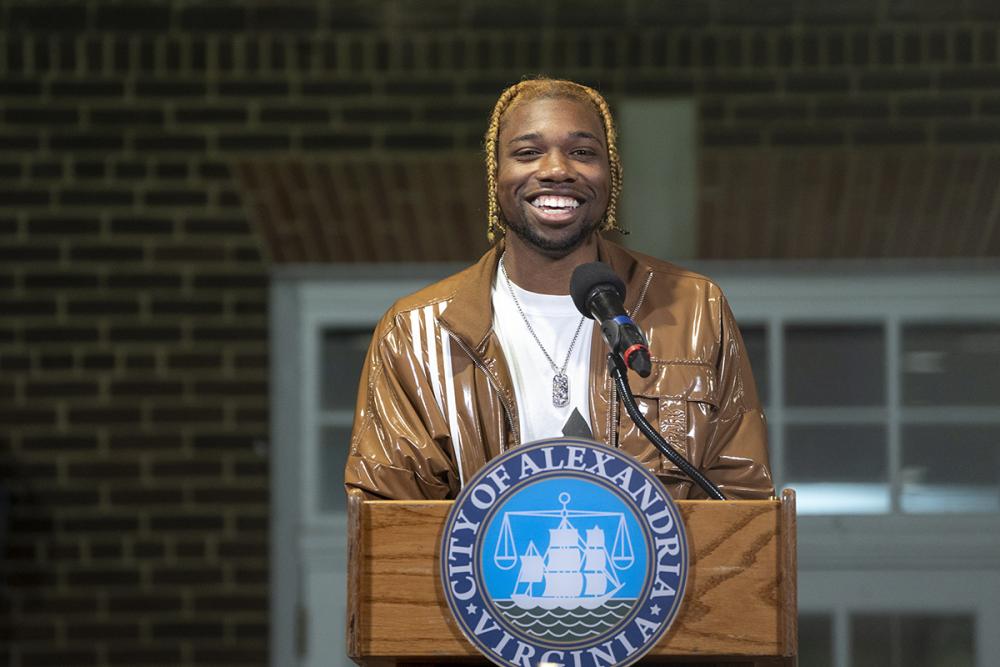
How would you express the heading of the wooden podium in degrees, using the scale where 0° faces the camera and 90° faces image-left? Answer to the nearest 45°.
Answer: approximately 0°

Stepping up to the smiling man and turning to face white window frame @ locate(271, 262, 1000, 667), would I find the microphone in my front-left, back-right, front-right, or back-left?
back-right

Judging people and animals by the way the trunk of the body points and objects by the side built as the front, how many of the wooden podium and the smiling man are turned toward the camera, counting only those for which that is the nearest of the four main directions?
2

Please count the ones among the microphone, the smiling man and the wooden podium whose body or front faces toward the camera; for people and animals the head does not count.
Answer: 2

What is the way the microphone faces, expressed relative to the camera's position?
facing away from the viewer and to the left of the viewer

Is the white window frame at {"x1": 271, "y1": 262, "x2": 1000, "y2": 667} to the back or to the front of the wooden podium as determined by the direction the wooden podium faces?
to the back

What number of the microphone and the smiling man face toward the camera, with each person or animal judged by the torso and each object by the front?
1
